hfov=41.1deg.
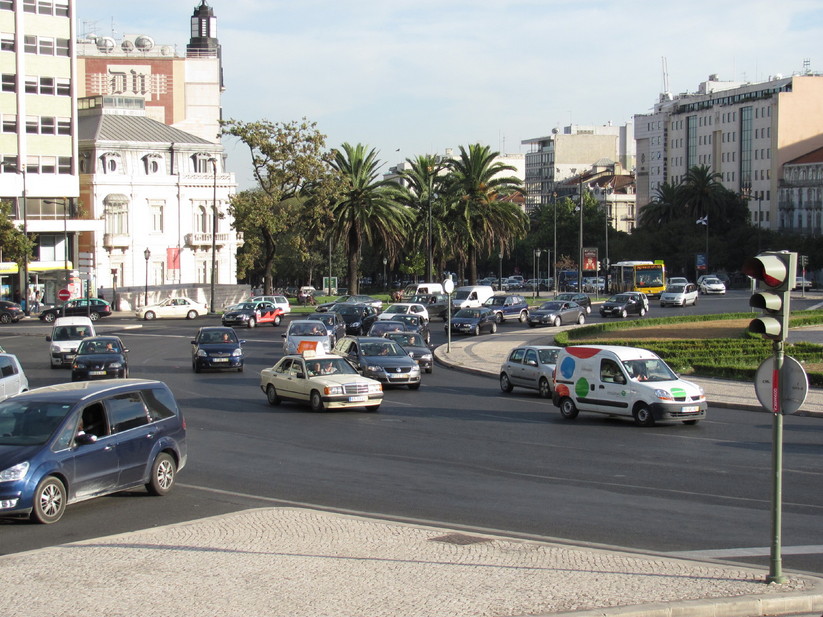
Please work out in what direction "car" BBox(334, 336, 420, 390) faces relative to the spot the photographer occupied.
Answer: facing the viewer and to the right of the viewer

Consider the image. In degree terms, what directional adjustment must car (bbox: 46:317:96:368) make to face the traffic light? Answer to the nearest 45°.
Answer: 0° — it already faces it

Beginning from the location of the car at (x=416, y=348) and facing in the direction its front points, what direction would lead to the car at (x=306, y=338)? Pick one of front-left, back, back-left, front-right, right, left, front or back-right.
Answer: back

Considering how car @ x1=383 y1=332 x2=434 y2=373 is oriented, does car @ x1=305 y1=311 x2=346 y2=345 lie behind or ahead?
behind

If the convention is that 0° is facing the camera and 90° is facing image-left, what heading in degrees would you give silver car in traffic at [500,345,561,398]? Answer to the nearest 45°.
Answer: approximately 315°

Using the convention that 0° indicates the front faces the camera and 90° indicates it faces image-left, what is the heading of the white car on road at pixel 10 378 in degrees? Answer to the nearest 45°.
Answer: approximately 45°

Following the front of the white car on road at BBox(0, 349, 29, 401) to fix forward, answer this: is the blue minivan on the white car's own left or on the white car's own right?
on the white car's own left

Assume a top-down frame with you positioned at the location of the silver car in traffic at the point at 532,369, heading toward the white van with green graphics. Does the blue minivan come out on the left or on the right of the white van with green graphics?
right

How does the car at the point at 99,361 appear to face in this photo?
toward the camera

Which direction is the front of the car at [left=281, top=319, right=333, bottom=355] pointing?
toward the camera

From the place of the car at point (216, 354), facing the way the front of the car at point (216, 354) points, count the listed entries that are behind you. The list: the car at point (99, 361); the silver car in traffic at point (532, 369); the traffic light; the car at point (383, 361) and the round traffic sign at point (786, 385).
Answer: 0

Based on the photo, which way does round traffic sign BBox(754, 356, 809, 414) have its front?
away from the camera

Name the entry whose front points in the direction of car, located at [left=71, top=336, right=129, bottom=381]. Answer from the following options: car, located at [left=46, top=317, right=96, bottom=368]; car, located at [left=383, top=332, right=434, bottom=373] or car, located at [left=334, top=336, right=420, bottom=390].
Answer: car, located at [left=46, top=317, right=96, bottom=368]

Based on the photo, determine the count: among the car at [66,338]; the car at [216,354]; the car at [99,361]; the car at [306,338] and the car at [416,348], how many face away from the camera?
0

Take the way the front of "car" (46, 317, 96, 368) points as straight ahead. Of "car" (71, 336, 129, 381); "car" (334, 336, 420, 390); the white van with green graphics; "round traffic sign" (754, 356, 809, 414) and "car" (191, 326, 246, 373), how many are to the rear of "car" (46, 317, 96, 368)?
0

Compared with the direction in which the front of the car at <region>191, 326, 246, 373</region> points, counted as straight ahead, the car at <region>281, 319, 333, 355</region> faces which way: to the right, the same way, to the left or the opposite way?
the same way

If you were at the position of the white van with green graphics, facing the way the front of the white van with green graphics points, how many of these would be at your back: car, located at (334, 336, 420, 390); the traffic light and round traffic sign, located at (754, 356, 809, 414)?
1

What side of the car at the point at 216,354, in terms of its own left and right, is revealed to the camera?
front

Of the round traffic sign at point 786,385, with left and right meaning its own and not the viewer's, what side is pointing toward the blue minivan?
left

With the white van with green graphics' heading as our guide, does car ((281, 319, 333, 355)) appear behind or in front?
behind
